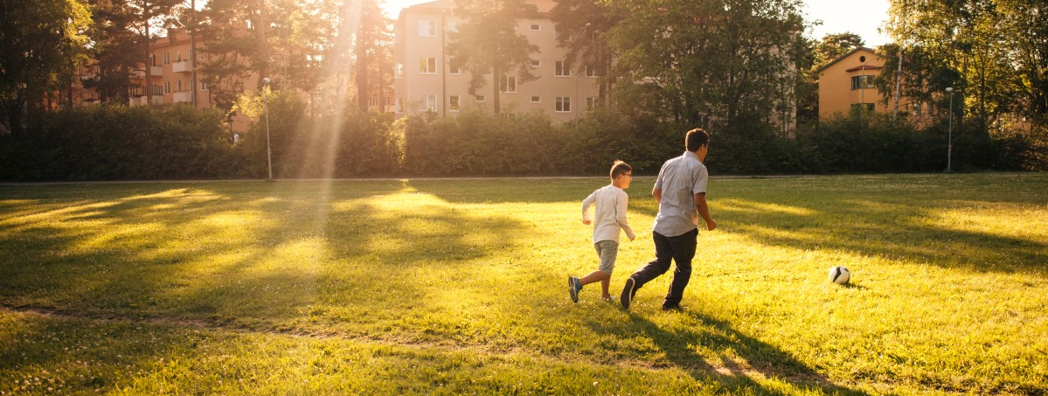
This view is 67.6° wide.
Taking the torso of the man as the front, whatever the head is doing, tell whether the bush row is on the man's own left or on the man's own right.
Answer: on the man's own left

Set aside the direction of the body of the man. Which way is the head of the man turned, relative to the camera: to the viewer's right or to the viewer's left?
to the viewer's right

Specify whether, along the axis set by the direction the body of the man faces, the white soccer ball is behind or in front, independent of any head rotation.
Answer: in front

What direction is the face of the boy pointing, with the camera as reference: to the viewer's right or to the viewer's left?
to the viewer's right

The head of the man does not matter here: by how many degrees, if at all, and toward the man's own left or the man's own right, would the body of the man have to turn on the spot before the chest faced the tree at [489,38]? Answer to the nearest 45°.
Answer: approximately 45° to the man's own left

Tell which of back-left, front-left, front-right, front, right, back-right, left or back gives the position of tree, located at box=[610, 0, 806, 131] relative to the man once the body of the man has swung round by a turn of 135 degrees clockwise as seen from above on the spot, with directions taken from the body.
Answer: back

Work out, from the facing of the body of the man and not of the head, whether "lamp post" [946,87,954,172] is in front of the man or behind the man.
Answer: in front

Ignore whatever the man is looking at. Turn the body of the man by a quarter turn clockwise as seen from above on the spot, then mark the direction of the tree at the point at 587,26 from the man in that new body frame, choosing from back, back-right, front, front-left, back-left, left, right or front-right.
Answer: back-left

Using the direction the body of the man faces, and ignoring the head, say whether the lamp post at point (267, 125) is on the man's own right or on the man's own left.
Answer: on the man's own left

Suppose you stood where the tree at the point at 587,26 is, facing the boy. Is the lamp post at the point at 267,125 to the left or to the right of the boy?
right

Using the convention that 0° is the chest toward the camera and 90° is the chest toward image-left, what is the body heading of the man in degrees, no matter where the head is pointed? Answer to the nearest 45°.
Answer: approximately 225°
